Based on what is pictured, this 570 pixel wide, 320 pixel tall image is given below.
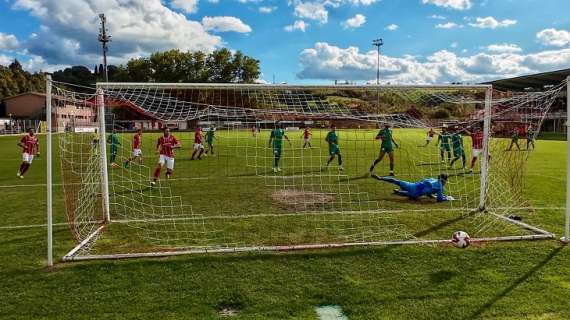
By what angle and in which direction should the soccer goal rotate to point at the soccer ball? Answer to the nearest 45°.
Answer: approximately 135° to its right

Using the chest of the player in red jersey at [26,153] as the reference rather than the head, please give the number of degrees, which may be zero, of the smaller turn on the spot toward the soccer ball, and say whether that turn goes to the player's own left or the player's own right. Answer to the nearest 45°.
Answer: approximately 45° to the player's own right

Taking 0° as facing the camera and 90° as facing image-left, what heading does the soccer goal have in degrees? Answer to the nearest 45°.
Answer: approximately 180°

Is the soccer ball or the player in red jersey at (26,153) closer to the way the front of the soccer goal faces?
the player in red jersey

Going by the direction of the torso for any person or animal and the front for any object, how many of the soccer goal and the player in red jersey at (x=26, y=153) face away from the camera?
1

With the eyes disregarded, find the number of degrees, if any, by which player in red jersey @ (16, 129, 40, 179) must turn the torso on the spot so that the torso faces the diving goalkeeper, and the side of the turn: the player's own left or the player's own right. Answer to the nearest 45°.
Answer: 0° — they already face them

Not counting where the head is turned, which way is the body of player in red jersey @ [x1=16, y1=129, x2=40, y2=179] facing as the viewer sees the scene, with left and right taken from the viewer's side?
facing the viewer and to the right of the viewer

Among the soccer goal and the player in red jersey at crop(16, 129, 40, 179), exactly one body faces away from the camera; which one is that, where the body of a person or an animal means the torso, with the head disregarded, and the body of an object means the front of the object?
the soccer goal

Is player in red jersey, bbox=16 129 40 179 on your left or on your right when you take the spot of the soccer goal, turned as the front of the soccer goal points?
on your left

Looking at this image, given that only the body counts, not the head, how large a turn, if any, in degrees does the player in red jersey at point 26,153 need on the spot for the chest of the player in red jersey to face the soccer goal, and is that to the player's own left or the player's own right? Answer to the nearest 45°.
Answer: approximately 45° to the player's own right
